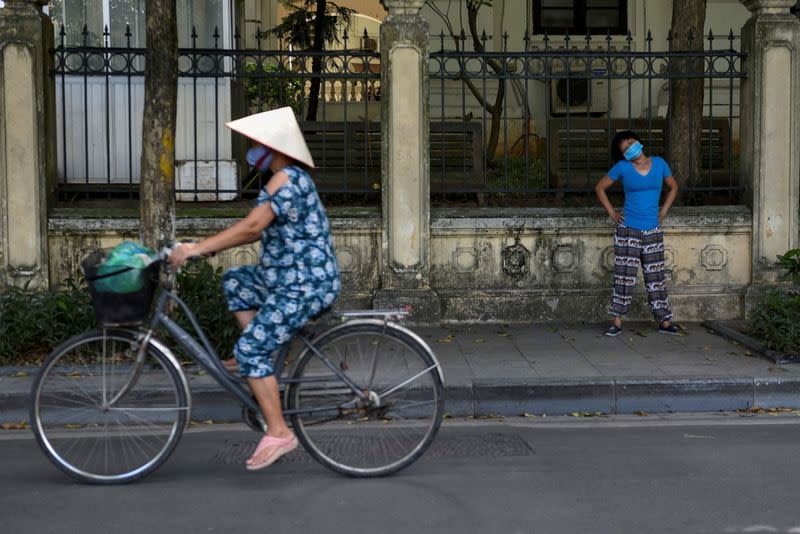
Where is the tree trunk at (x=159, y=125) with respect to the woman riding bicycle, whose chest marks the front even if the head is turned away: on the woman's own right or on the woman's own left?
on the woman's own right

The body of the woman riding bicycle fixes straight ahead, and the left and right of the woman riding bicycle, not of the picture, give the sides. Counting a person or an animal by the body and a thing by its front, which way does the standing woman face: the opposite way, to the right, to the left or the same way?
to the left

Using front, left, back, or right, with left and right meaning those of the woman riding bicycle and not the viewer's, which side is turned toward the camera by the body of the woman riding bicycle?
left

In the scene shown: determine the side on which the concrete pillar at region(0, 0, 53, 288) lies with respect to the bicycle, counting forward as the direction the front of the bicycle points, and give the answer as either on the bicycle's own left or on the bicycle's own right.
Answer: on the bicycle's own right

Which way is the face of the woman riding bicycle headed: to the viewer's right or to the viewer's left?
to the viewer's left

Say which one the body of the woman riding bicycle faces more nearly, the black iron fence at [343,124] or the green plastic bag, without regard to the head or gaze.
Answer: the green plastic bag

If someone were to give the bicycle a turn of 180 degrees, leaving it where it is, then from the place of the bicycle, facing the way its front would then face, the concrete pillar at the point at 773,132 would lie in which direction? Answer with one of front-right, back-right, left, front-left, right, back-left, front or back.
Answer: front-left

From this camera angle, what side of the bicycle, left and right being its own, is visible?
left

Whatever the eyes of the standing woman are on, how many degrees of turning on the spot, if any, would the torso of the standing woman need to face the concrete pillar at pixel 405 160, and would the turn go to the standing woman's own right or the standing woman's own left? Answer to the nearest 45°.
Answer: approximately 90° to the standing woman's own right

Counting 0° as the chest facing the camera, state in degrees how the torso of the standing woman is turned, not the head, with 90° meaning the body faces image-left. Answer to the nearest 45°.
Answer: approximately 0°

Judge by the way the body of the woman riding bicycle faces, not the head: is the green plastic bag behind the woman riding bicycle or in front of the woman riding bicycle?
in front

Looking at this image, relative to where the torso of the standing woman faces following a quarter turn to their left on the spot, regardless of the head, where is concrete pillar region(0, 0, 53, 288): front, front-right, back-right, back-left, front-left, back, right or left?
back

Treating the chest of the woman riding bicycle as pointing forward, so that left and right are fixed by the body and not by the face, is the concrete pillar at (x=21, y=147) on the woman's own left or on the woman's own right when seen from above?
on the woman's own right

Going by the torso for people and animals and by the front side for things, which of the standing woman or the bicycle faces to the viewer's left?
the bicycle

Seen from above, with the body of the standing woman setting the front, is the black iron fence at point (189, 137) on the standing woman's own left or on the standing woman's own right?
on the standing woman's own right
